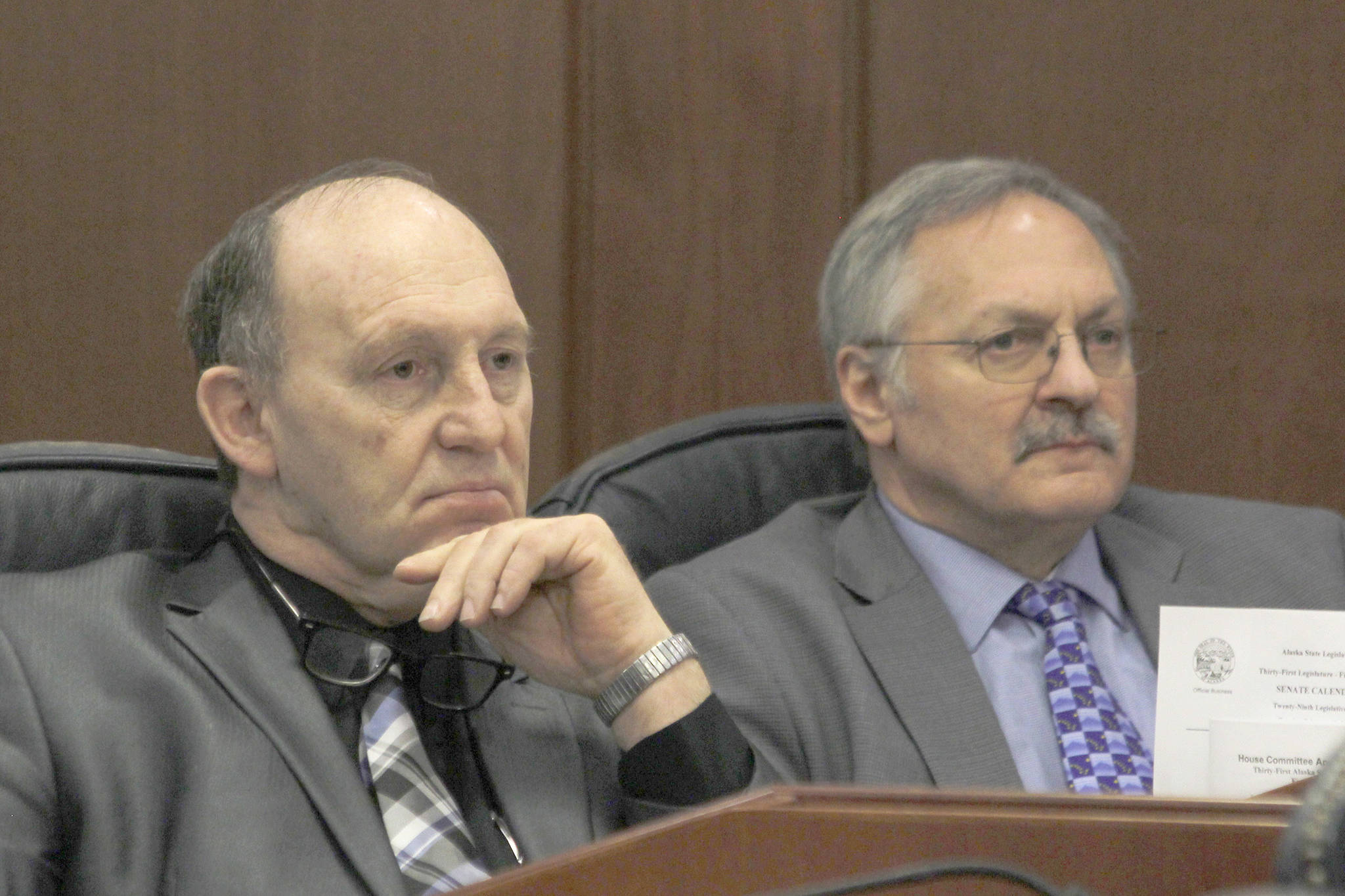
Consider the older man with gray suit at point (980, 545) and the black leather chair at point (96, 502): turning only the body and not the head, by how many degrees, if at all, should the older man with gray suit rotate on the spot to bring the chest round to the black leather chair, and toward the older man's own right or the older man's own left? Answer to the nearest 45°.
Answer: approximately 90° to the older man's own right

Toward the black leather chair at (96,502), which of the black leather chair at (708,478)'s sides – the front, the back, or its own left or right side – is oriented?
right

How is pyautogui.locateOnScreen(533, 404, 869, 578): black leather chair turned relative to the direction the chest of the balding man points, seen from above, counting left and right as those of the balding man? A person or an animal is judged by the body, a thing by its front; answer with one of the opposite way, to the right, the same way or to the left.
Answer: the same way

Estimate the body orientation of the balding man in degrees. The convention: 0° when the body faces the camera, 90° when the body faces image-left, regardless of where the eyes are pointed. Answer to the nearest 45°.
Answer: approximately 315°

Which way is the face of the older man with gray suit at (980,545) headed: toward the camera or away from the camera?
toward the camera

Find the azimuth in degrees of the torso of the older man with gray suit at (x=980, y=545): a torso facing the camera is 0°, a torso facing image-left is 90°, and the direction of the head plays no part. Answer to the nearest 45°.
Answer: approximately 315°

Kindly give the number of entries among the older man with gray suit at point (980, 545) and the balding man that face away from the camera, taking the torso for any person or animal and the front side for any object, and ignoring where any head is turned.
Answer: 0

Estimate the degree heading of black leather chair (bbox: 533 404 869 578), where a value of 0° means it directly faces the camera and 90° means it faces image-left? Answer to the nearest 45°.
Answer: approximately 315°

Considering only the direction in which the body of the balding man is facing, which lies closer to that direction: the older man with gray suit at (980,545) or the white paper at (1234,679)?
the white paper

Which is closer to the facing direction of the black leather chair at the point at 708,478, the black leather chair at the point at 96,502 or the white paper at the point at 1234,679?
the white paper

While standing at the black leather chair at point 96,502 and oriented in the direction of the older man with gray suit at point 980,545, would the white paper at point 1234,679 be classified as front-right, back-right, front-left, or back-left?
front-right

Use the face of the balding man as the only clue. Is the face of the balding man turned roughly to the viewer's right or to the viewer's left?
to the viewer's right

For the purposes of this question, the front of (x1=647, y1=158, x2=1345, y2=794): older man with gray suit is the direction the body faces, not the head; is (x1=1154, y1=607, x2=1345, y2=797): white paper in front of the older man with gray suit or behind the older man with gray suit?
in front

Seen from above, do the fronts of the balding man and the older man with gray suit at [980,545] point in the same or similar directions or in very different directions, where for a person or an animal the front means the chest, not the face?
same or similar directions

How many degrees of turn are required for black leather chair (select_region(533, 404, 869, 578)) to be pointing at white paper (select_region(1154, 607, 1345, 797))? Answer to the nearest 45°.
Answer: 0° — it already faces it
